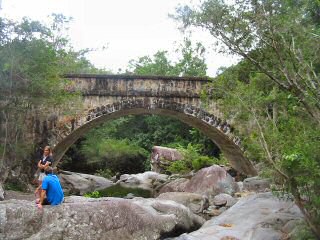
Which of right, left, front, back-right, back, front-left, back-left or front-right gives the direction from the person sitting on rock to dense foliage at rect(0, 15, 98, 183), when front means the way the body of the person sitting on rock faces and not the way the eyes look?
front-right

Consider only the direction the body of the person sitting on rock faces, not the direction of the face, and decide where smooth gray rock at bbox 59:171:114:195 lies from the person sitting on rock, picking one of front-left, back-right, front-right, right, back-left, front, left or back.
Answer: front-right

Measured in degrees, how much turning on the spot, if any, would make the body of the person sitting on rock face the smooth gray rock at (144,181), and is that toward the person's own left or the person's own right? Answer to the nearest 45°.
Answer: approximately 45° to the person's own right

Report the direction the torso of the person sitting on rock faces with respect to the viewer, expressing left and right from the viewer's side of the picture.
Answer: facing away from the viewer and to the left of the viewer

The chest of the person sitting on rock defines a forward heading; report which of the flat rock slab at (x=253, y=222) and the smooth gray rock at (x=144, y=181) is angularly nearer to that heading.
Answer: the smooth gray rock

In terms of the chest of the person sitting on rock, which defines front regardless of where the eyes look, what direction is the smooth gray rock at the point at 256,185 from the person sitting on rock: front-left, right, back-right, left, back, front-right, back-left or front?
right
